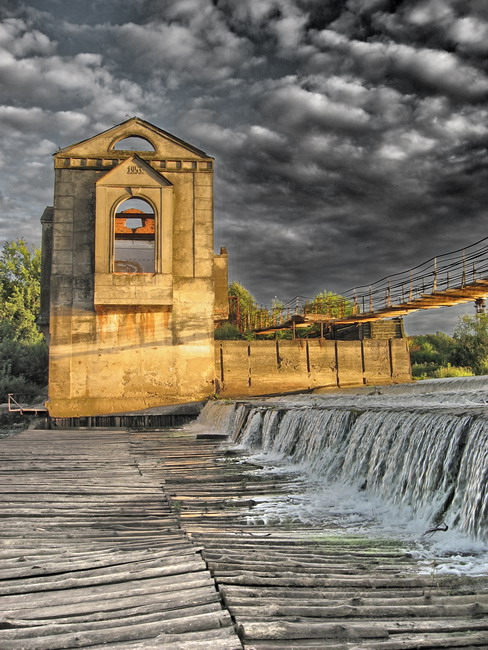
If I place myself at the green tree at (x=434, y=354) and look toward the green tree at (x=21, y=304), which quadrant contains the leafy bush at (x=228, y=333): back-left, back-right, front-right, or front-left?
front-left

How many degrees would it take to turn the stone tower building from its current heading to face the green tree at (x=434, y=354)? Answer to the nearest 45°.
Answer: approximately 135° to its left

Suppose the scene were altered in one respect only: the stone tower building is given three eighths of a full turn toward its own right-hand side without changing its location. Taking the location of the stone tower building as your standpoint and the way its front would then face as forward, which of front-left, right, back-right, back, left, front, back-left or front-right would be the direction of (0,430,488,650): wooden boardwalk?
back-left

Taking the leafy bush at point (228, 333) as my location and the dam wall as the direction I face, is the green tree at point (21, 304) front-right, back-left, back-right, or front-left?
back-right

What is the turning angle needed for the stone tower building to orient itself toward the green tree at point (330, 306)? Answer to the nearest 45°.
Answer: approximately 135° to its left

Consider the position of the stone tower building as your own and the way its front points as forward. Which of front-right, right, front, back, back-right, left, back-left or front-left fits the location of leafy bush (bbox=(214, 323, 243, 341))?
back-left

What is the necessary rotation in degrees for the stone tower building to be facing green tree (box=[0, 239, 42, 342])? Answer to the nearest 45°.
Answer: approximately 180°

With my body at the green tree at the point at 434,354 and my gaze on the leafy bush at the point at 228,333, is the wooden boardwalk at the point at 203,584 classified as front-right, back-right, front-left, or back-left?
front-left

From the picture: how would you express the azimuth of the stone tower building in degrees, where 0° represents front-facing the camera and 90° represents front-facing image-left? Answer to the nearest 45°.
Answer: approximately 0°

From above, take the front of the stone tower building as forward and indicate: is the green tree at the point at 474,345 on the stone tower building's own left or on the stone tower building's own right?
on the stone tower building's own left

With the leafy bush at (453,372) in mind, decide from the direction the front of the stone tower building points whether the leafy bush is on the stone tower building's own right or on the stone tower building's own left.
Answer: on the stone tower building's own left
